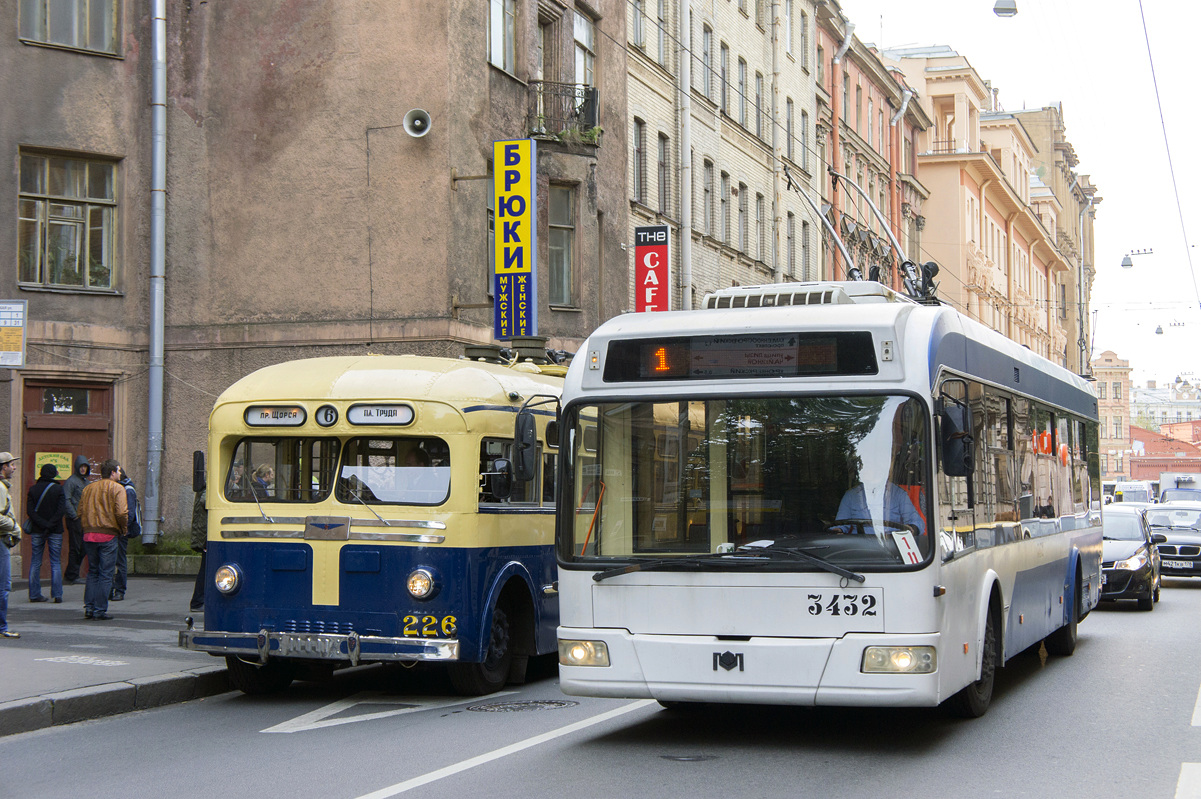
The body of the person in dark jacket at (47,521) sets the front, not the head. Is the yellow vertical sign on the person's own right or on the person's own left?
on the person's own right

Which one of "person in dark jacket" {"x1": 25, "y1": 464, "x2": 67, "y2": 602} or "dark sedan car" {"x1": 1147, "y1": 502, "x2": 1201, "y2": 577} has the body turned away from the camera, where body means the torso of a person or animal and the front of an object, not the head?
the person in dark jacket

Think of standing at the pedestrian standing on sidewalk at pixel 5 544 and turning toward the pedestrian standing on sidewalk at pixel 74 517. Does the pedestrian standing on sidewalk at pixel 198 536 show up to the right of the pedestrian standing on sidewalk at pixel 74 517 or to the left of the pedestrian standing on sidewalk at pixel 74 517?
right

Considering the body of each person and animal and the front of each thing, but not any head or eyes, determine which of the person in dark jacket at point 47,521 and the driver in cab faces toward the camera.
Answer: the driver in cab

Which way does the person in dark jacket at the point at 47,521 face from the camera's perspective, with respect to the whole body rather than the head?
away from the camera

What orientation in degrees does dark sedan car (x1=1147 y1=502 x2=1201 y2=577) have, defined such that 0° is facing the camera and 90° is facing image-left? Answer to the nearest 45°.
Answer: approximately 0°

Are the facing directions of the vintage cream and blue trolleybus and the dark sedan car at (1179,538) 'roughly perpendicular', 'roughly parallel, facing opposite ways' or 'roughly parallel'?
roughly parallel

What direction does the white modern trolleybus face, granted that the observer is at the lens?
facing the viewer and to the left of the viewer

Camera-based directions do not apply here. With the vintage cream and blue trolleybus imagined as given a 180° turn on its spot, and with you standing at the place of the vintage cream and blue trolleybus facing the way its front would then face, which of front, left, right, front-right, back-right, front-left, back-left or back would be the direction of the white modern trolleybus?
right

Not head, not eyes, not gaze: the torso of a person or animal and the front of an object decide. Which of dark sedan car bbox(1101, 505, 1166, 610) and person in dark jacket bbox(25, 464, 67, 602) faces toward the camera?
the dark sedan car

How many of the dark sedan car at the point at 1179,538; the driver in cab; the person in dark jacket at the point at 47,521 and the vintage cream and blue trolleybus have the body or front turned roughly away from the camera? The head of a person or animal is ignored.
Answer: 1

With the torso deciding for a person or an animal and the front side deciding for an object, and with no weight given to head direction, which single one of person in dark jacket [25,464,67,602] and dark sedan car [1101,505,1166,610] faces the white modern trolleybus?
the dark sedan car

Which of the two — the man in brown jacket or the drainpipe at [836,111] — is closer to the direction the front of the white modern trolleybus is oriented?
the man in brown jacket

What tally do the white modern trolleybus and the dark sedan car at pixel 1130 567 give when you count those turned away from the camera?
0

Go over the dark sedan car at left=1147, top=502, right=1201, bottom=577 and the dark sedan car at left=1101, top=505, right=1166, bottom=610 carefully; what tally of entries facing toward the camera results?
2

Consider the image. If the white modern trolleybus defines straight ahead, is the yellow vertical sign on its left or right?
on its right

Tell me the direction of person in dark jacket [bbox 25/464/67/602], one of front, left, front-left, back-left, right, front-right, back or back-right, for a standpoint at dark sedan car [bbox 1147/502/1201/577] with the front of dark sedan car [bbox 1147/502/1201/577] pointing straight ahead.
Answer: front-right
